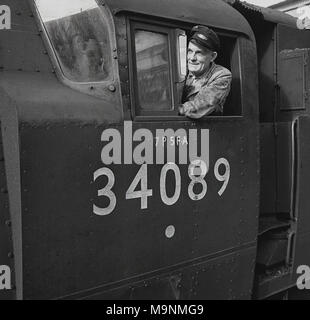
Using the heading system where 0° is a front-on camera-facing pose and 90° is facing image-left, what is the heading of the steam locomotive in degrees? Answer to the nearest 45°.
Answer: approximately 45°

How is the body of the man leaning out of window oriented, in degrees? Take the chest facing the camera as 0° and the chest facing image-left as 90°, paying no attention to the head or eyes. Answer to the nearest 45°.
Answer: approximately 45°
